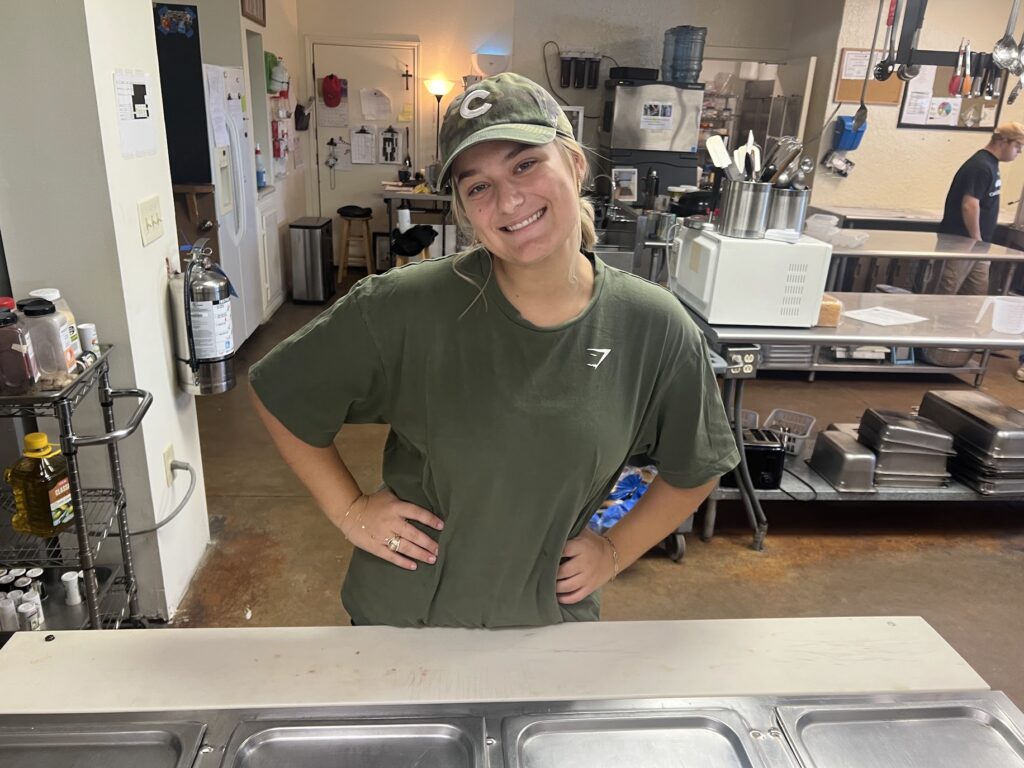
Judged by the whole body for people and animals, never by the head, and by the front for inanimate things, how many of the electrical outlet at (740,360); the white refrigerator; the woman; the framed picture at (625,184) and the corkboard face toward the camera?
4

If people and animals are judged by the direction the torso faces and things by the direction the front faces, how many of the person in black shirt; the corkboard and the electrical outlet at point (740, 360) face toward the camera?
2

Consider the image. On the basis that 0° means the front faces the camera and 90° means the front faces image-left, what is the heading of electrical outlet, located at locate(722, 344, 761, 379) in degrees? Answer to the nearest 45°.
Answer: approximately 0°

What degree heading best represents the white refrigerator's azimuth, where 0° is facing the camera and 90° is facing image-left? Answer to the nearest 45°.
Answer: approximately 270°

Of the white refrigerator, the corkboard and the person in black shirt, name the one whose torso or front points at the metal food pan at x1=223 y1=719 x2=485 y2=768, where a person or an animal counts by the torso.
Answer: the corkboard

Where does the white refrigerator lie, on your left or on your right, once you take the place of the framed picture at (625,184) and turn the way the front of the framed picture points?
on your right

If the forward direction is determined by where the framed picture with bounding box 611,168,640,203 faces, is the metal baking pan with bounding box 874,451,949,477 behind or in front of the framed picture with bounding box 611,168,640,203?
in front

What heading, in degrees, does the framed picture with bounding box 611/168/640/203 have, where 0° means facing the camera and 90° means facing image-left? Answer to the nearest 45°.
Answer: approximately 0°
